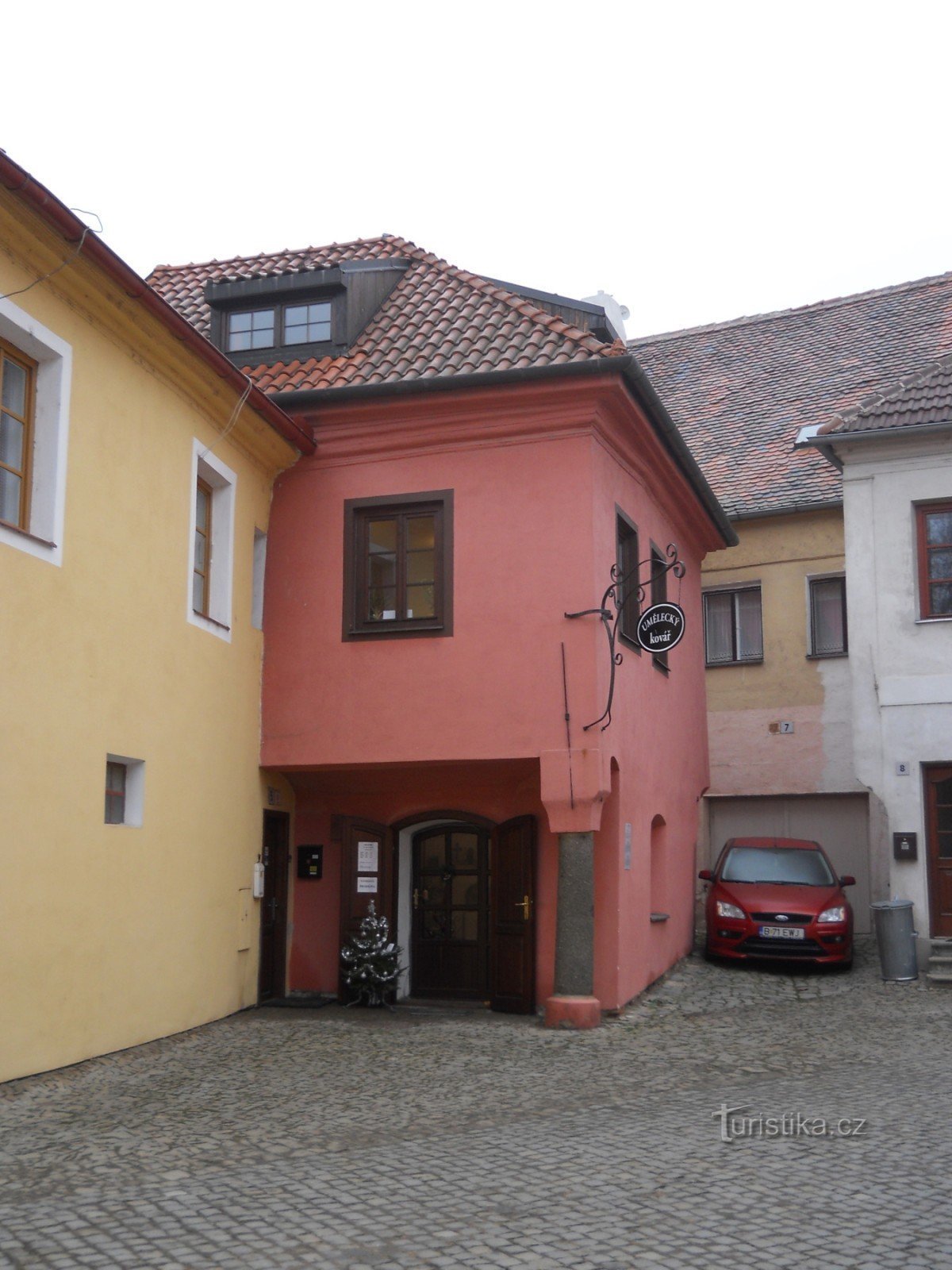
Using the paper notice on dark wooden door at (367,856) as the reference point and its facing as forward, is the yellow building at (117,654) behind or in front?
in front

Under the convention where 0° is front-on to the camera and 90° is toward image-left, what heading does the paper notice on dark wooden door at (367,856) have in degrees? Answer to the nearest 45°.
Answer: approximately 0°

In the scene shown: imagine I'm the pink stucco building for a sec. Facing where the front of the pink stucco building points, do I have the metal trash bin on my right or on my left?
on my left

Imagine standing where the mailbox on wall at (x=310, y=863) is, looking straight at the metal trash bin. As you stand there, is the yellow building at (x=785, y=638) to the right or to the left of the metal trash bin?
left

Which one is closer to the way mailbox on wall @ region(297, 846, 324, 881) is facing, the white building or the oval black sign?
the oval black sign

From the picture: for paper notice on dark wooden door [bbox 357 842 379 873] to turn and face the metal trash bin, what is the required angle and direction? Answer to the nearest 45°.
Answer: approximately 90° to its left

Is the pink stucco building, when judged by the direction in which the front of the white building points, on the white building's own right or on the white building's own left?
on the white building's own right

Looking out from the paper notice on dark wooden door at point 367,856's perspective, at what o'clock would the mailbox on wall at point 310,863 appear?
The mailbox on wall is roughly at 4 o'clock from the paper notice on dark wooden door.

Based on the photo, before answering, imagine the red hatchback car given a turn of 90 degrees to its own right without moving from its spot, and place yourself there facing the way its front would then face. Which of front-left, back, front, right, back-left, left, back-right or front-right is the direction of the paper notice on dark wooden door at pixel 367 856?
front-left

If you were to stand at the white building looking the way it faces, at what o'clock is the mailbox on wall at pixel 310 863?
The mailbox on wall is roughly at 2 o'clock from the white building.

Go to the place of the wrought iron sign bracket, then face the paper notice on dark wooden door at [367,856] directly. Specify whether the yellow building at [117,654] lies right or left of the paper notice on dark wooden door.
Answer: left

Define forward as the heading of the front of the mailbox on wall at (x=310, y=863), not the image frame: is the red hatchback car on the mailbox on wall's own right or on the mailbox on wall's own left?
on the mailbox on wall's own left

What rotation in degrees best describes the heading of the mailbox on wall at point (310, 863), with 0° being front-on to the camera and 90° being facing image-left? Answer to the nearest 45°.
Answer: approximately 0°
